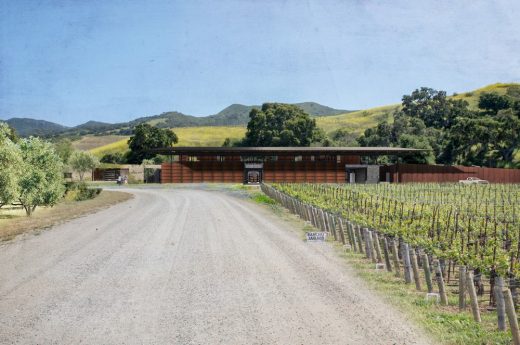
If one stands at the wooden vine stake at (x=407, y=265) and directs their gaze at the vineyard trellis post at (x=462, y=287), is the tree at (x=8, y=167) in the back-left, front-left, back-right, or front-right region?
back-right

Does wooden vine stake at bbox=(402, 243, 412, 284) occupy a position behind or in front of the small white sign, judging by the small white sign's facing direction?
in front

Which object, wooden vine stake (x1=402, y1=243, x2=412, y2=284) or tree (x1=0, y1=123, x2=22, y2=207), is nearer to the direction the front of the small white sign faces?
the wooden vine stake

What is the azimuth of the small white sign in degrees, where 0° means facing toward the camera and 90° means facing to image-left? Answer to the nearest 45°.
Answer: approximately 0°

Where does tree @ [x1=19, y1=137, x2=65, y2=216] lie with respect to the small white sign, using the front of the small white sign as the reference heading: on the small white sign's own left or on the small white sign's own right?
on the small white sign's own right

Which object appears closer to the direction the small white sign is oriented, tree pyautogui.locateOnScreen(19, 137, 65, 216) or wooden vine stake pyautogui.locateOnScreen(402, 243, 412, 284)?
the wooden vine stake

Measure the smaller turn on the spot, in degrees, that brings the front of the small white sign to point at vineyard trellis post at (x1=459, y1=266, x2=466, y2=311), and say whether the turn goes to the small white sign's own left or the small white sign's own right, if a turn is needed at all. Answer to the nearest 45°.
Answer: approximately 45° to the small white sign's own left

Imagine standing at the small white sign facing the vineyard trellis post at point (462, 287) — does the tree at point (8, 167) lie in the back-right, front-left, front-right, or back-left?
back-right
